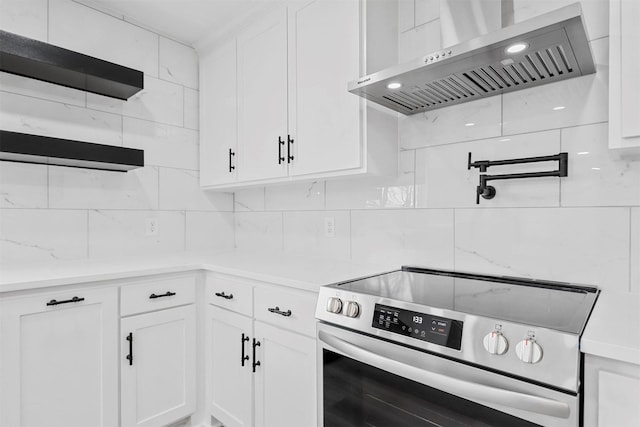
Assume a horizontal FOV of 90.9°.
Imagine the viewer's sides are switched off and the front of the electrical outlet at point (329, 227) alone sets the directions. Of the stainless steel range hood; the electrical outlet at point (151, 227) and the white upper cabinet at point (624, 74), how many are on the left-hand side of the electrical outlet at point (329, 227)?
2

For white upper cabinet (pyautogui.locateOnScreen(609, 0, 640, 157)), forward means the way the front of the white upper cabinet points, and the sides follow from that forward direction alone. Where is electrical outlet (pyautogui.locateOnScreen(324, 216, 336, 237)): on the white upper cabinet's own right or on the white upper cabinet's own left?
on the white upper cabinet's own right

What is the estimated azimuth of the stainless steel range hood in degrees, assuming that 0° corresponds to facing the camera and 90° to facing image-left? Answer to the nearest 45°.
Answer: approximately 45°

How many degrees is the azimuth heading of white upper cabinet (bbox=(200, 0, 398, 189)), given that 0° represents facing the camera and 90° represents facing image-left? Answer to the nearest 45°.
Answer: approximately 45°

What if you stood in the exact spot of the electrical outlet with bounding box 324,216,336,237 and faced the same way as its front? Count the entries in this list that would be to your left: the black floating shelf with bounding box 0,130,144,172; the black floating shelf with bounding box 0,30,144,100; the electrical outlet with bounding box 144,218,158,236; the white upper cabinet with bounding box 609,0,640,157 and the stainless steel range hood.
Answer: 2

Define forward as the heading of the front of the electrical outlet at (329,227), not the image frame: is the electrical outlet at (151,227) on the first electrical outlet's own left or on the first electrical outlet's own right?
on the first electrical outlet's own right

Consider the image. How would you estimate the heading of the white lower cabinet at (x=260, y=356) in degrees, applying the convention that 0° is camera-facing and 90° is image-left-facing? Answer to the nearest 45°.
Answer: approximately 45°

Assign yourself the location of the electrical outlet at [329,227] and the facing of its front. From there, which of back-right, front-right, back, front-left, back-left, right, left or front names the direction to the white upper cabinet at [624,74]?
left
